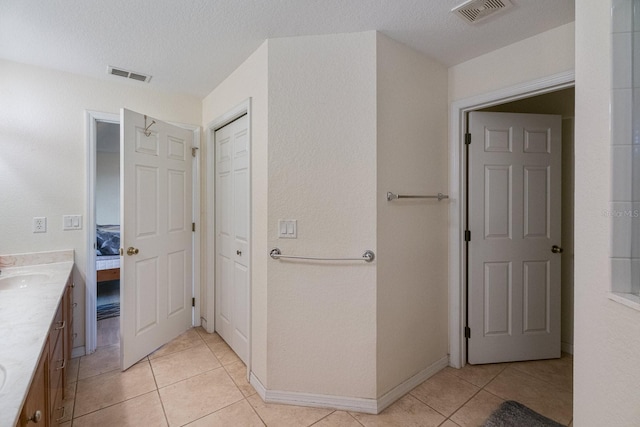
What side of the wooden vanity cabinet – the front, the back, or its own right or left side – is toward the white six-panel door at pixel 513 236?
front

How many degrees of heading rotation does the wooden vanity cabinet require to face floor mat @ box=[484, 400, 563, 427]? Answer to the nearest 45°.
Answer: approximately 45° to its right

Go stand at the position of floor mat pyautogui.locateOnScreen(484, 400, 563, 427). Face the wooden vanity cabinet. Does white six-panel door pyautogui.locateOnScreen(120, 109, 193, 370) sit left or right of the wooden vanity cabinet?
right

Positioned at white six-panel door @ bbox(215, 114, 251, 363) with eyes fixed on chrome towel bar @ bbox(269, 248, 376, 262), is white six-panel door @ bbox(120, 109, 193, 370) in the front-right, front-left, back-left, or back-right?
back-right

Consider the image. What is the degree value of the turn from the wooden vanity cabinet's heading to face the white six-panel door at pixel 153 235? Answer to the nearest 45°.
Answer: approximately 45° to its left

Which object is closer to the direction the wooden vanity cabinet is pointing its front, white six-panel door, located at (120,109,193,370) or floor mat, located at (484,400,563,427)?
the floor mat

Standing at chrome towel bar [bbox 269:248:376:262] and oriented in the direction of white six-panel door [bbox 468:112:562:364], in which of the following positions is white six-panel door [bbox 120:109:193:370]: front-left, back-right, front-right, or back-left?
back-left

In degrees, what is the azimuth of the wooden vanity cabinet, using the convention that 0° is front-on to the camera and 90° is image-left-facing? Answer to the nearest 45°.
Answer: approximately 270°

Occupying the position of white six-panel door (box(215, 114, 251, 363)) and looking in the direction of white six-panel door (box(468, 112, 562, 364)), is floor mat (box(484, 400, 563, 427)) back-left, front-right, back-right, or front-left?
front-right

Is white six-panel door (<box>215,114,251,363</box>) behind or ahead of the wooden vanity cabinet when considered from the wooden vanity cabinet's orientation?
ahead
